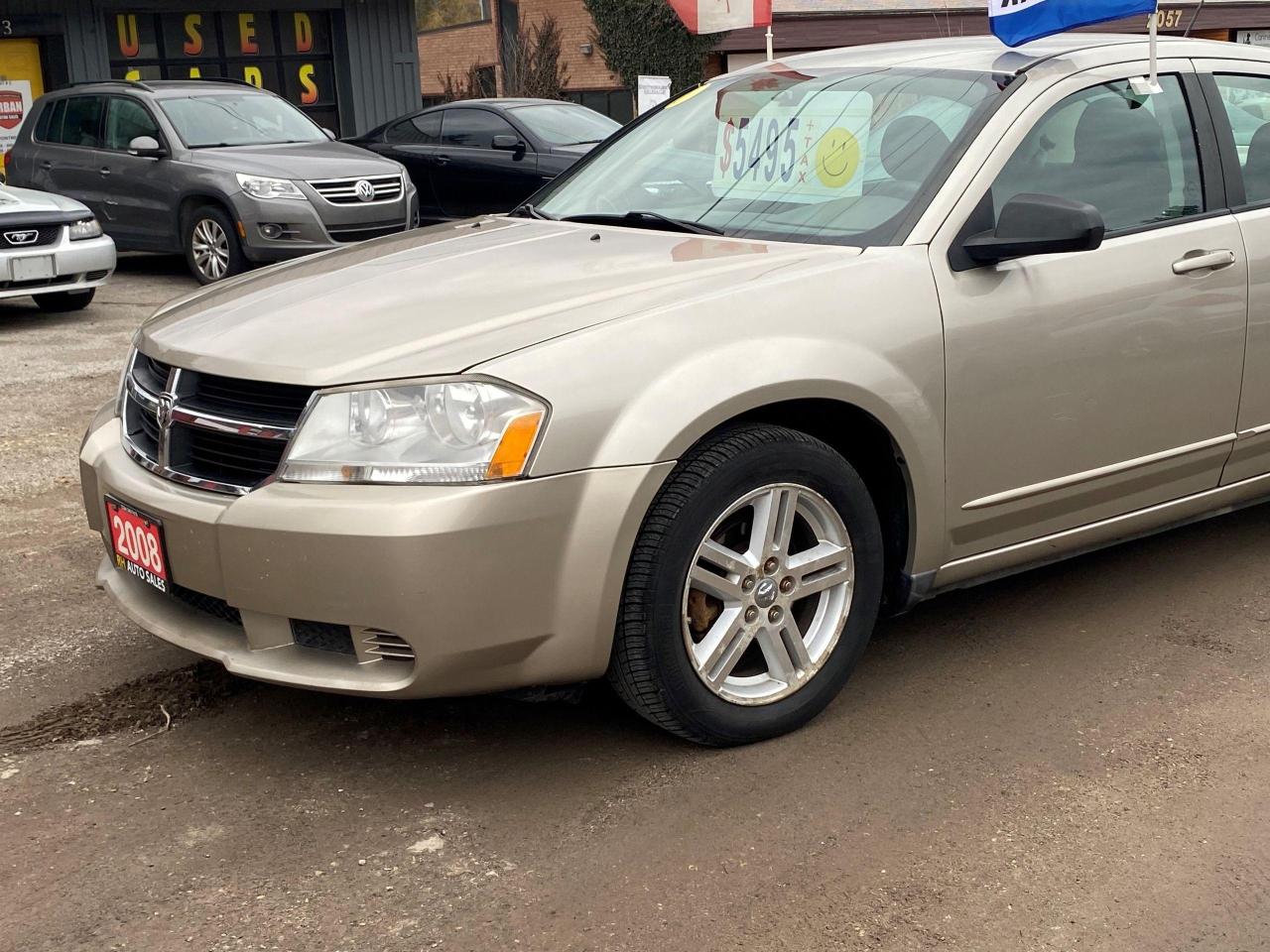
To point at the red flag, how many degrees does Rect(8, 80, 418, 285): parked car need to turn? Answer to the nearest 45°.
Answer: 0° — it already faces it

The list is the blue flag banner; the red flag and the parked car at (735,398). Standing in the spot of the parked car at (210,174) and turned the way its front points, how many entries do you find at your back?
0

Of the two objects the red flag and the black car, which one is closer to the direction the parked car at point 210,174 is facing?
the red flag

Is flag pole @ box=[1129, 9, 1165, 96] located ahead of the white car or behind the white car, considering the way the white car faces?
ahead

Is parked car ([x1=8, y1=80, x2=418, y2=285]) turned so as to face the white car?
no

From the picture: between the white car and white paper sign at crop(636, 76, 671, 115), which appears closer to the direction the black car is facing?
the white paper sign

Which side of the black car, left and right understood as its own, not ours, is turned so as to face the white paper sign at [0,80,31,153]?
back

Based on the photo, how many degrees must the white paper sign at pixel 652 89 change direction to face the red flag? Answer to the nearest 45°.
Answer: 0° — it already faces it

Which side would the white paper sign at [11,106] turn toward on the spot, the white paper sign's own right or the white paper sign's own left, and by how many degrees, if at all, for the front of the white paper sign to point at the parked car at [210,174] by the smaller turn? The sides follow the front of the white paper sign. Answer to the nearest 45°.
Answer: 0° — it already faces it

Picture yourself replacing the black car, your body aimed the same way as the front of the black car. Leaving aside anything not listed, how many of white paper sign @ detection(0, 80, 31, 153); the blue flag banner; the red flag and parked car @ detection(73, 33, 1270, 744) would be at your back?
1

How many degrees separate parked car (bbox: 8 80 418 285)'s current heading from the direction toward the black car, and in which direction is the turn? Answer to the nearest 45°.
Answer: approximately 90° to its left

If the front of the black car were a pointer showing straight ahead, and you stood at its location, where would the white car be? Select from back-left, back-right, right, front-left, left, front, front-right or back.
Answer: right

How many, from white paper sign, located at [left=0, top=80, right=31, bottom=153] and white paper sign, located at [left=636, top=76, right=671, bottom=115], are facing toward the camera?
2

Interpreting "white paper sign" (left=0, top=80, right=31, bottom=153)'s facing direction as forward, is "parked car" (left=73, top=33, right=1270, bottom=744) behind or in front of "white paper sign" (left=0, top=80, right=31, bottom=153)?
in front

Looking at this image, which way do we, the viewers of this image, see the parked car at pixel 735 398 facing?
facing the viewer and to the left of the viewer

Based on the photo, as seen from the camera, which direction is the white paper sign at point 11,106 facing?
toward the camera

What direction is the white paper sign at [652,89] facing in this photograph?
toward the camera

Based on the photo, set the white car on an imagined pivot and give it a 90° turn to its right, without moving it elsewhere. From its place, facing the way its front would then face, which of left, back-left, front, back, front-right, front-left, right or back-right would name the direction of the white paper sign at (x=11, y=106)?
back-right
